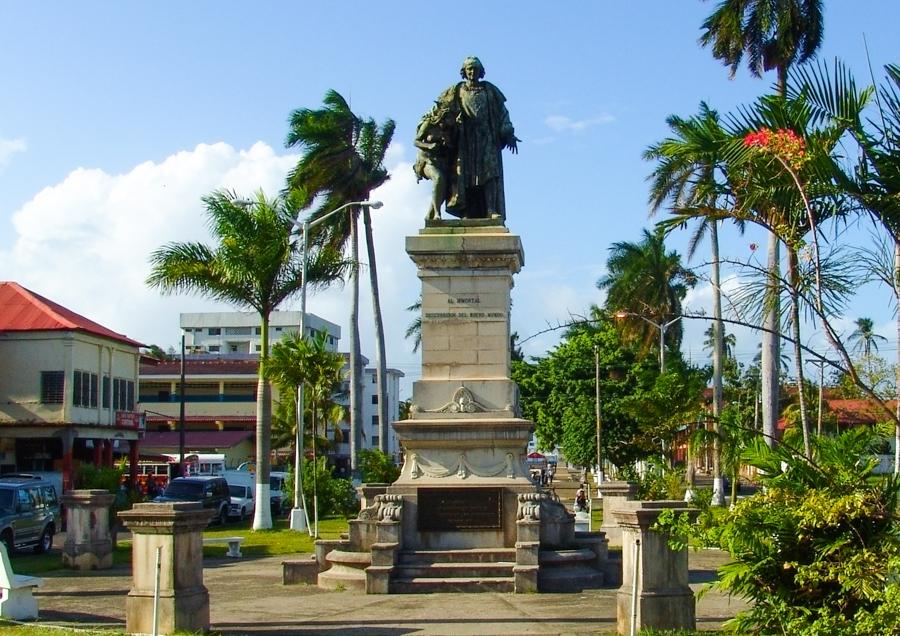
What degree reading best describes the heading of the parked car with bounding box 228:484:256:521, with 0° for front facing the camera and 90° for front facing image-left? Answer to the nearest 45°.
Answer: approximately 45°

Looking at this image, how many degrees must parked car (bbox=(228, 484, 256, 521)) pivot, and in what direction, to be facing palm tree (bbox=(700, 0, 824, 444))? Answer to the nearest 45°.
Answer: approximately 90° to its left

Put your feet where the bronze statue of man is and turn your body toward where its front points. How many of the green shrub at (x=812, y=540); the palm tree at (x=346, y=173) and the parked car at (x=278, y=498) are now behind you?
2

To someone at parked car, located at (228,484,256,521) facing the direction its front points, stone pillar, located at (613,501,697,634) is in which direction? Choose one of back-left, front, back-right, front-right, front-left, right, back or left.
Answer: front-left
